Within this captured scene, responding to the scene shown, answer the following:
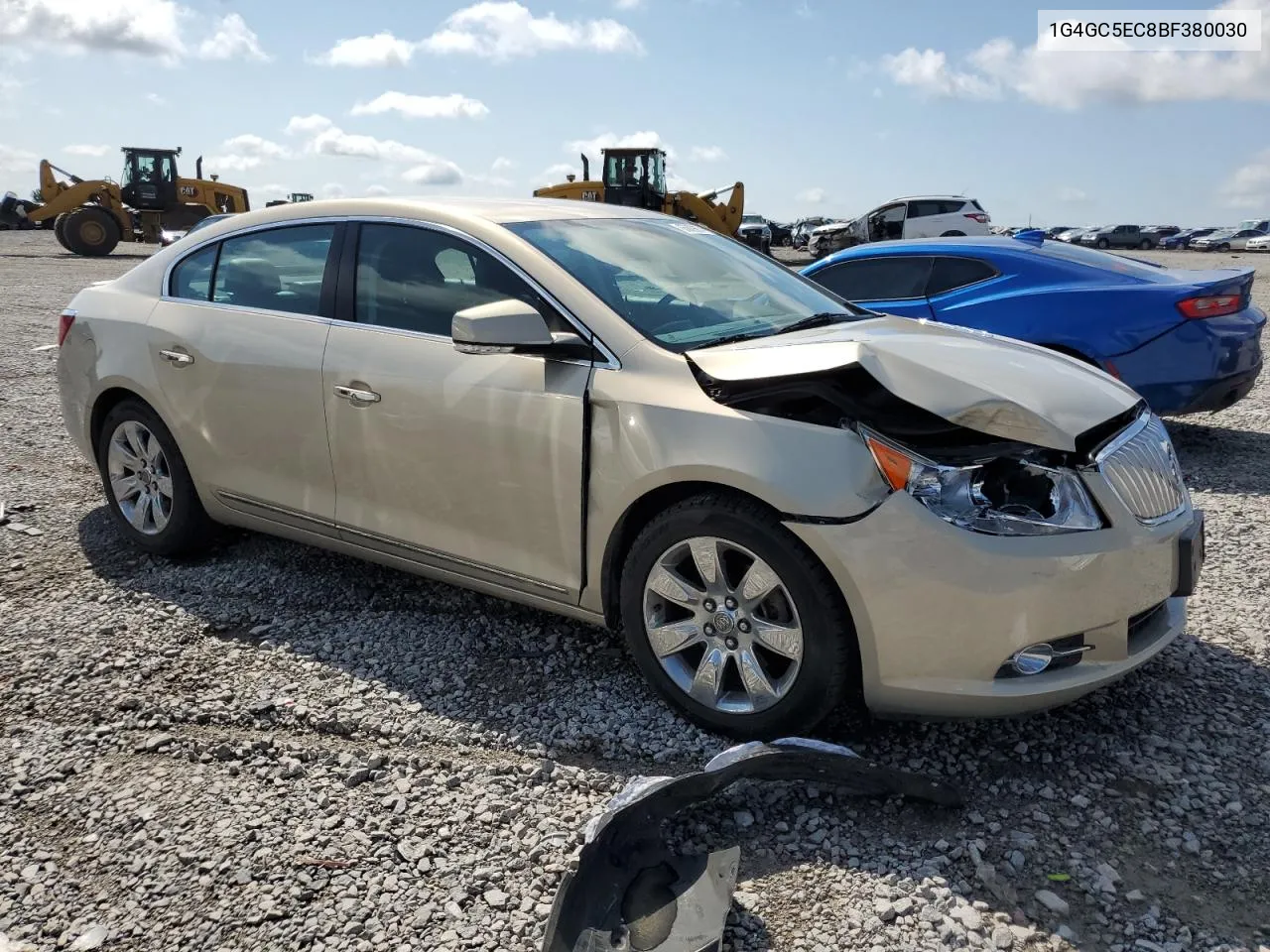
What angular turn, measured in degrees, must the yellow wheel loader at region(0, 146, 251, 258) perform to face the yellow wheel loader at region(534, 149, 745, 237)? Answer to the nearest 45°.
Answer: approximately 135° to its left

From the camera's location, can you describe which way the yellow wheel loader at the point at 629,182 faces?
facing to the right of the viewer

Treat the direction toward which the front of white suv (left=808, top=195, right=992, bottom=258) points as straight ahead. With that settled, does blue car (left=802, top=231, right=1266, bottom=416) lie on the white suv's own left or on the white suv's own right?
on the white suv's own left

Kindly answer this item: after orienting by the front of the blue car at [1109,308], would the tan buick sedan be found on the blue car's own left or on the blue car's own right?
on the blue car's own left

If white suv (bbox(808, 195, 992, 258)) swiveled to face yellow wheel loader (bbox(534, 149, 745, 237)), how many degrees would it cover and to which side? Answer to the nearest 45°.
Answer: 0° — it already faces it

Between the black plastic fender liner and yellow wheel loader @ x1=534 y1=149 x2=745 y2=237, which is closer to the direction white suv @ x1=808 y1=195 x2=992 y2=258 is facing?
the yellow wheel loader

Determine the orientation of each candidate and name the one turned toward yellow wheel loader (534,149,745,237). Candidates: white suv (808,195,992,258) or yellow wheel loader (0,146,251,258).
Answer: the white suv

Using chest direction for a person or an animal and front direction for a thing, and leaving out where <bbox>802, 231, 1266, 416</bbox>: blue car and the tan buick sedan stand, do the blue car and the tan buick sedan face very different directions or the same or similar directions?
very different directions

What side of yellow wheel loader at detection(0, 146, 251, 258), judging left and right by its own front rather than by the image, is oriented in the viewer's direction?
left

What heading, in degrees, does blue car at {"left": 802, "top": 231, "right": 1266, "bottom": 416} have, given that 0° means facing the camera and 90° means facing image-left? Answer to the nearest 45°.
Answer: approximately 135°

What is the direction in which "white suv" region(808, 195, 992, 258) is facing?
to the viewer's left

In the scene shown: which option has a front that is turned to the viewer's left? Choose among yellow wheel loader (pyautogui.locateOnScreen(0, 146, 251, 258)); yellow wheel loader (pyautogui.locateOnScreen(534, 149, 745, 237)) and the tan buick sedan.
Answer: yellow wheel loader (pyautogui.locateOnScreen(0, 146, 251, 258))

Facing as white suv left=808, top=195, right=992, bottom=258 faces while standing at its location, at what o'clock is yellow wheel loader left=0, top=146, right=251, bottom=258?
The yellow wheel loader is roughly at 12 o'clock from the white suv.

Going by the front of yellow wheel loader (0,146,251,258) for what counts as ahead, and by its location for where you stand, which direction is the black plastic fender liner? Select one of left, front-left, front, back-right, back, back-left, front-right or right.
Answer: left

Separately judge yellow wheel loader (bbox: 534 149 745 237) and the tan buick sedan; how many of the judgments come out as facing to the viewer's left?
0

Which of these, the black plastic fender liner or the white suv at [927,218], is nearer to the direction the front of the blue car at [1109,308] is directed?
the white suv
